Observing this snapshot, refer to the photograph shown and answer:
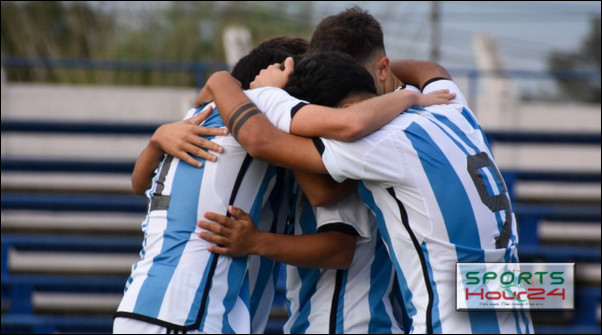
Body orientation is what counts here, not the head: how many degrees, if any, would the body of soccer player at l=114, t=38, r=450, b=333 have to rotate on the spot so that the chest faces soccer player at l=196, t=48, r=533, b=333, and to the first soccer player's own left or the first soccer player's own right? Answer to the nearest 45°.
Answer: approximately 45° to the first soccer player's own right

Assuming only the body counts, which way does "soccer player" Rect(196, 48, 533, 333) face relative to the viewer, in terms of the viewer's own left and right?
facing away from the viewer and to the left of the viewer

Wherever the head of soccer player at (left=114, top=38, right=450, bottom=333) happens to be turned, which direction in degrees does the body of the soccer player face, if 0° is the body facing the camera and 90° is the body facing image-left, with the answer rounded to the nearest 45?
approximately 225°

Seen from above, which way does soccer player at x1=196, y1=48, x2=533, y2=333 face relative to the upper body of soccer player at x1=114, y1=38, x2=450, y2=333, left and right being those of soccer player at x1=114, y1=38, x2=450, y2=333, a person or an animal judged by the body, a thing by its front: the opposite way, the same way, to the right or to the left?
to the left

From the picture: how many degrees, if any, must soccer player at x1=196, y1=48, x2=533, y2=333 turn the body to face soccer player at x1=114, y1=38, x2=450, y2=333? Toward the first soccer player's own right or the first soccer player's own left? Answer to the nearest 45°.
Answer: approximately 45° to the first soccer player's own left
